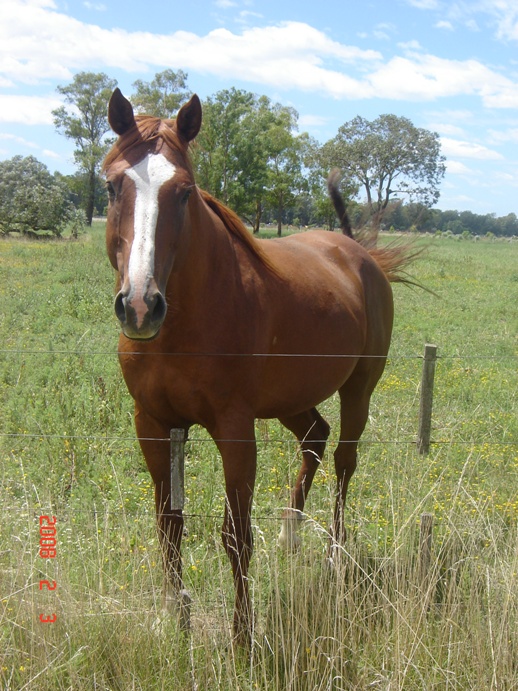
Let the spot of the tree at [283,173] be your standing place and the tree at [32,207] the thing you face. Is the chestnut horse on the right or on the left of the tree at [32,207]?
left

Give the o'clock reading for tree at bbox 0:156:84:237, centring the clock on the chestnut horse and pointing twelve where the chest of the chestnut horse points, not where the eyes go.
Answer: The tree is roughly at 4 o'clock from the chestnut horse.

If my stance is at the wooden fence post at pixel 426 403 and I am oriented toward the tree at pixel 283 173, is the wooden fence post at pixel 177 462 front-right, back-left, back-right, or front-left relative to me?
back-left

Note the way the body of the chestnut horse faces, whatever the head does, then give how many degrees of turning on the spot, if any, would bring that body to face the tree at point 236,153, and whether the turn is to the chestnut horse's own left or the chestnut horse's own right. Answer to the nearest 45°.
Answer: approximately 135° to the chestnut horse's own right

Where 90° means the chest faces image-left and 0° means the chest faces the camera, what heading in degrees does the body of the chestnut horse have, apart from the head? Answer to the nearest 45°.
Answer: approximately 45°

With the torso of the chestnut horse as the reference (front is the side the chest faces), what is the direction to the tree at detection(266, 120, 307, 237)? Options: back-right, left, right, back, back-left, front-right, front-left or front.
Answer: back-right
